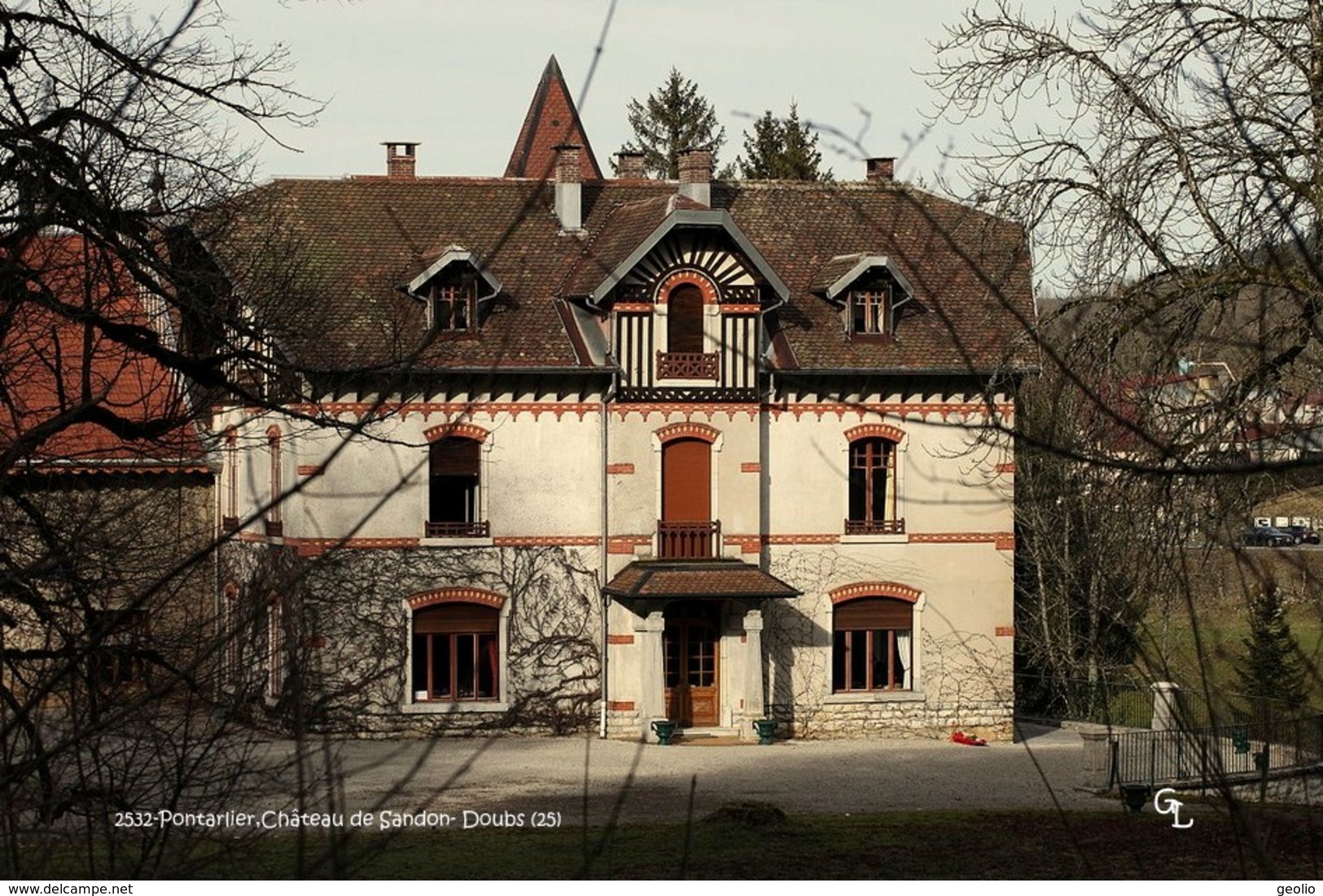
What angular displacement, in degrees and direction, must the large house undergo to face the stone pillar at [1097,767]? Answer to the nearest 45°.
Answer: approximately 45° to its left

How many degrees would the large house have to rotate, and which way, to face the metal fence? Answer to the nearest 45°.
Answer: approximately 45° to its left

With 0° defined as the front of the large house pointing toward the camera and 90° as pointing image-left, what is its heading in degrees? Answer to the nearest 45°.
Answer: approximately 0°
